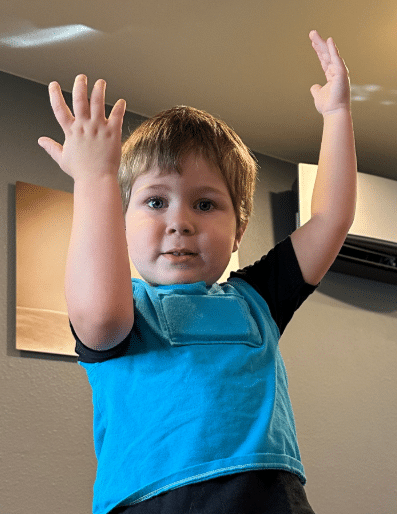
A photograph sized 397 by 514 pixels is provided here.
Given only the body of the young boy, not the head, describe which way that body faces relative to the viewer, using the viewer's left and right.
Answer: facing the viewer

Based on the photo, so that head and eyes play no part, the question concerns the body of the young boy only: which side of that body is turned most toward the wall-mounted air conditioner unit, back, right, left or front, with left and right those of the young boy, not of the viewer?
back

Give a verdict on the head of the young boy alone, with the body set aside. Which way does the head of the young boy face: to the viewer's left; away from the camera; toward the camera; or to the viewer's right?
toward the camera
